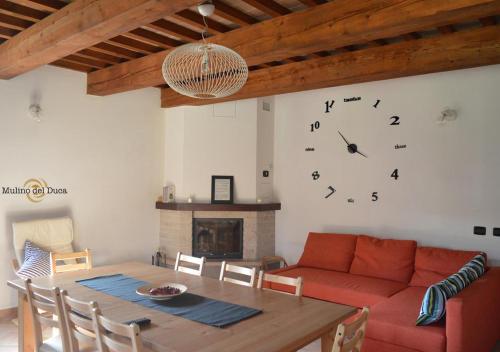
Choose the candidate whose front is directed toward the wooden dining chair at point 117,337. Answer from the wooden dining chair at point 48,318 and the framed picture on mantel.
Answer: the framed picture on mantel

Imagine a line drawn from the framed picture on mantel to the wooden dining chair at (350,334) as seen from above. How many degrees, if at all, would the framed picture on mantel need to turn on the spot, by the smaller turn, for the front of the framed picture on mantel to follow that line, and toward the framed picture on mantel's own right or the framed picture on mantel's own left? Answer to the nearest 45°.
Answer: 0° — it already faces it

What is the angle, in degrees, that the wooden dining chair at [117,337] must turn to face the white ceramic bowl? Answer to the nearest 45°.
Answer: approximately 45° to its left

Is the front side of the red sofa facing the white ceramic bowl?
yes

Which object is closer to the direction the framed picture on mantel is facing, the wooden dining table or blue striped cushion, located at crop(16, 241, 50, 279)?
the wooden dining table

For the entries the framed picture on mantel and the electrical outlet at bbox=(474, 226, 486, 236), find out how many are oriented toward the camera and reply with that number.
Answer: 2

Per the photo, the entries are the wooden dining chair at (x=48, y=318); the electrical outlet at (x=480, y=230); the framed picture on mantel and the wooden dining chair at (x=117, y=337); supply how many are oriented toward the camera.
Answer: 2

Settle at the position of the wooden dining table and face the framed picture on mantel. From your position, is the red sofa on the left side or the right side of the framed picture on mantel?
right

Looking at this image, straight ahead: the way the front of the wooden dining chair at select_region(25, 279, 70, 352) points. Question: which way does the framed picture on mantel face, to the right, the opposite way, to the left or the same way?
the opposite way

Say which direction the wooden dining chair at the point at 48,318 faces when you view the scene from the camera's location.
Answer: facing away from the viewer and to the right of the viewer

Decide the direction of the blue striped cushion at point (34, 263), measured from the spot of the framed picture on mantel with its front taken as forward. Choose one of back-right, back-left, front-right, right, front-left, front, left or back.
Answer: front-right

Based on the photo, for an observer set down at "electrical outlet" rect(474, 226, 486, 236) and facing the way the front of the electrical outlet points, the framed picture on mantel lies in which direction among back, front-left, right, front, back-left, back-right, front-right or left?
right

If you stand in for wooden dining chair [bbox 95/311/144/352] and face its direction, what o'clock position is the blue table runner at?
The blue table runner is roughly at 12 o'clock from the wooden dining chair.

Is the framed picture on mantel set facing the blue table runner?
yes
